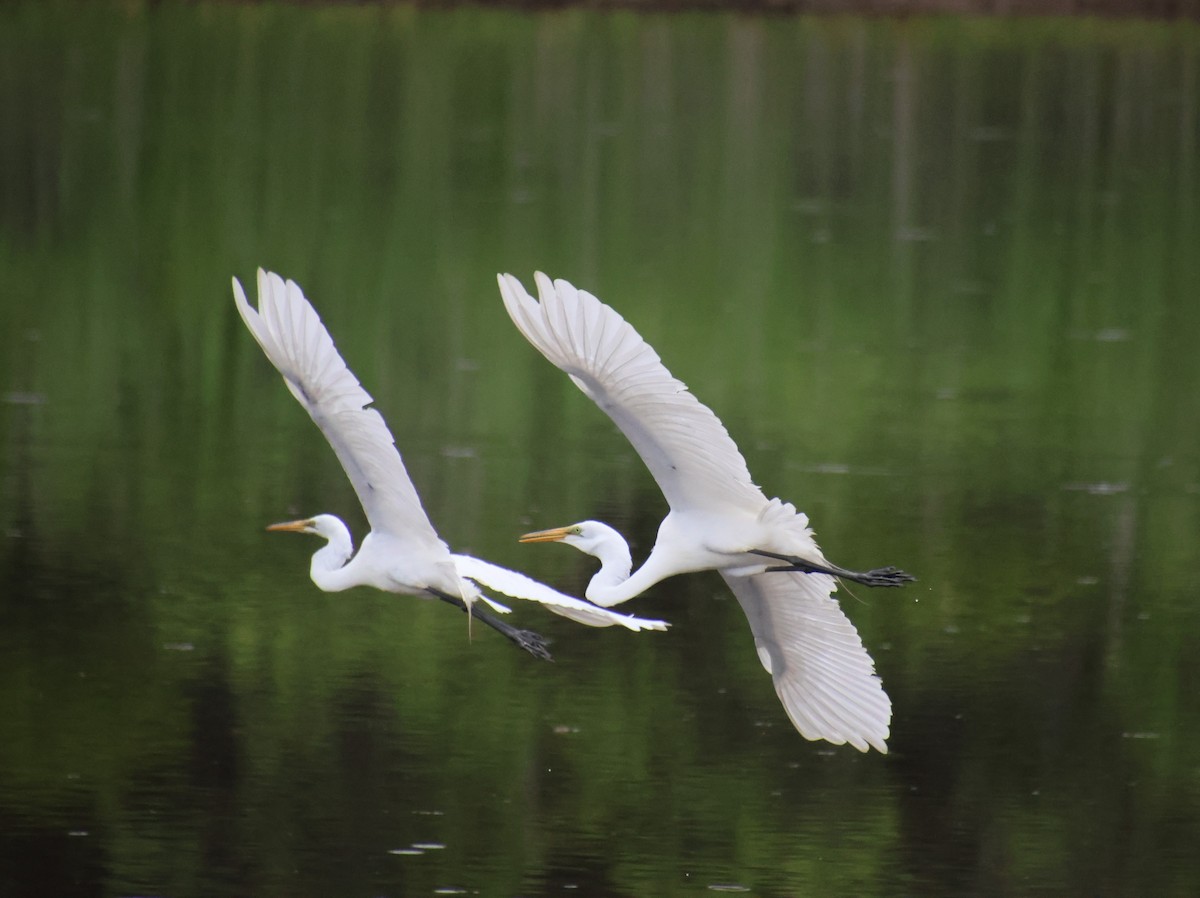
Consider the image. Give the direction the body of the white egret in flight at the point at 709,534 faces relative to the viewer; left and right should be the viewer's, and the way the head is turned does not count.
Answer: facing to the left of the viewer

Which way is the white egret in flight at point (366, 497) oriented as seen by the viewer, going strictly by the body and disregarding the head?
to the viewer's left

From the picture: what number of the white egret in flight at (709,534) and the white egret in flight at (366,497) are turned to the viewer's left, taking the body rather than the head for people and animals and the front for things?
2

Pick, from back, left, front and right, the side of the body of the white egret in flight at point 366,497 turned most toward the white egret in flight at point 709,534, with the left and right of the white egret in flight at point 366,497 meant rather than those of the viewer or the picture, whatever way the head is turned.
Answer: back

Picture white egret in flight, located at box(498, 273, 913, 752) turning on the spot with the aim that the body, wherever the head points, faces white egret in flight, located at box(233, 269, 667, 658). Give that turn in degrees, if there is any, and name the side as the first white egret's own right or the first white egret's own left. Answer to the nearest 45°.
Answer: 0° — it already faces it
